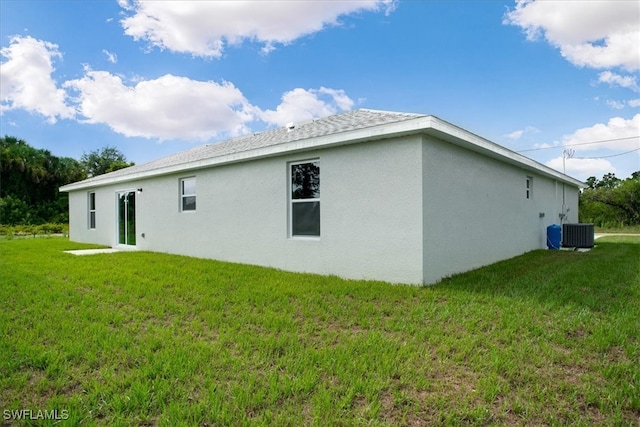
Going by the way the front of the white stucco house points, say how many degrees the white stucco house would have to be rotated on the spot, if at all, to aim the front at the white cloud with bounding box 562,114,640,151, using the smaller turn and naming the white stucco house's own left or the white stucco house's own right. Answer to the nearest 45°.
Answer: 0° — it already faces it

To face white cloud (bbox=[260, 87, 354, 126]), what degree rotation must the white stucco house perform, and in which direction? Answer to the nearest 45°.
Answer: approximately 45° to its left

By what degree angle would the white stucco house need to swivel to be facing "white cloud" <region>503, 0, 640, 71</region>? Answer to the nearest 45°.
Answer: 0° — it already faces it

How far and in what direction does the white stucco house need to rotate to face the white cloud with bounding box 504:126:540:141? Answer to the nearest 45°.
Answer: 0° — it already faces it

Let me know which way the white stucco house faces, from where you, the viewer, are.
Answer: facing away from the viewer and to the right of the viewer

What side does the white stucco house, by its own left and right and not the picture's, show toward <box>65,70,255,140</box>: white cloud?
left
